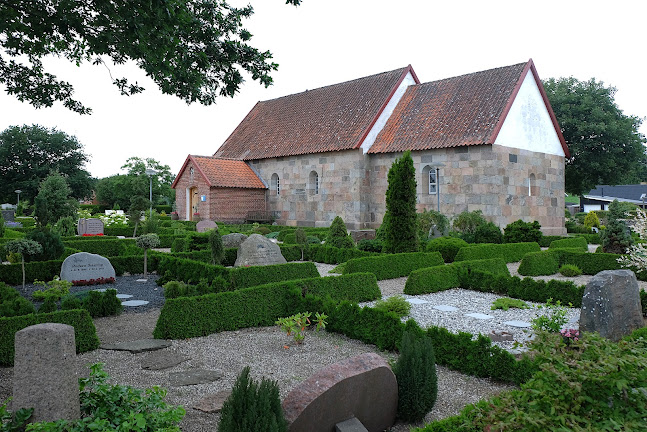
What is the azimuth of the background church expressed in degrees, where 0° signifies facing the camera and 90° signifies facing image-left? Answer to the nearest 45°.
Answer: approximately 45°

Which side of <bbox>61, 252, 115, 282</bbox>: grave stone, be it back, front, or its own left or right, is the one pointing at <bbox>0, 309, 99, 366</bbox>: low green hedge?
front

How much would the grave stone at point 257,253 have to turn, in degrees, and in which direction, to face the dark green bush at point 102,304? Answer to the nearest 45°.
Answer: approximately 45° to its right

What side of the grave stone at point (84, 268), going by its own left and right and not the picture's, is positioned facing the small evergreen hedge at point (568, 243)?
left

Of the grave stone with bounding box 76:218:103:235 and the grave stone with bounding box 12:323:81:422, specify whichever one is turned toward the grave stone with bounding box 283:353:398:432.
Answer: the grave stone with bounding box 76:218:103:235

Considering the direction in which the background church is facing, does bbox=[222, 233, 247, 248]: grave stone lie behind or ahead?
ahead

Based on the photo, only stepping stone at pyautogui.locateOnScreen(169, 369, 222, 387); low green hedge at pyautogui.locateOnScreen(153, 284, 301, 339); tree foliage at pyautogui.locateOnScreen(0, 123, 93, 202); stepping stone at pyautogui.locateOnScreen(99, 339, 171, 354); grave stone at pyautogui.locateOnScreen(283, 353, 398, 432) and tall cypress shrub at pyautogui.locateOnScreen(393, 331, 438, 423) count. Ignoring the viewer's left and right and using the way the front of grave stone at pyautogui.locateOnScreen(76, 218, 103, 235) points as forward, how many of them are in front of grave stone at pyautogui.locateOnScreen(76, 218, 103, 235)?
5

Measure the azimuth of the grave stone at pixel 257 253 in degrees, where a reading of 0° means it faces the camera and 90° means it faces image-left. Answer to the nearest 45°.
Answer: approximately 0°

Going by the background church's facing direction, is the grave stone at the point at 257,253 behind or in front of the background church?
in front
